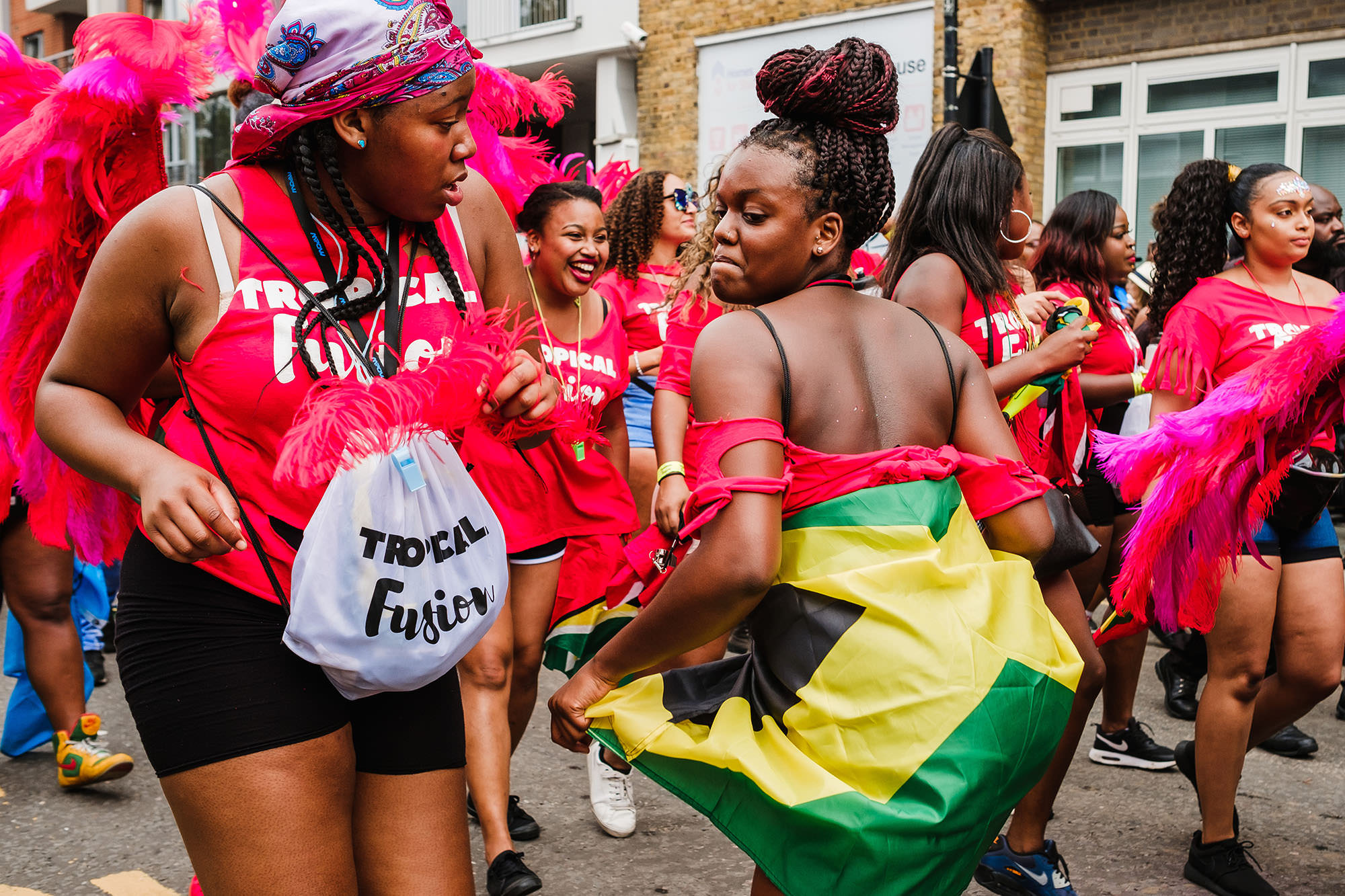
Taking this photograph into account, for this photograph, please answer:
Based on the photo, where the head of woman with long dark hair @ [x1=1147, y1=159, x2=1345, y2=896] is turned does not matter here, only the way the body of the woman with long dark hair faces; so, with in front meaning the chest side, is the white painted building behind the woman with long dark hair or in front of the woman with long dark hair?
behind

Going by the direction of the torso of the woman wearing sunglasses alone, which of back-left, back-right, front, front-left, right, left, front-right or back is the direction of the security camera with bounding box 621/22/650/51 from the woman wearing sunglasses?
back-left

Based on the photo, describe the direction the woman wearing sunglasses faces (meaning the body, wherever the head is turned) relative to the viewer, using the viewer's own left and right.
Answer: facing the viewer and to the right of the viewer

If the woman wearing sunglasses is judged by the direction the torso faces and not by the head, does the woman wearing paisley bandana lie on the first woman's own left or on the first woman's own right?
on the first woman's own right

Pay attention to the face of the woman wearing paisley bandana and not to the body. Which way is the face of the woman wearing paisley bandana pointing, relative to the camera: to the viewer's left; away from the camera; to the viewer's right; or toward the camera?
to the viewer's right

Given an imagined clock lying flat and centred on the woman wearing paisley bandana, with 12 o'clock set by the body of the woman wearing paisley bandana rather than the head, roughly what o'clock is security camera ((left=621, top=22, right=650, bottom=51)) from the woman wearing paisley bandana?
The security camera is roughly at 8 o'clock from the woman wearing paisley bandana.

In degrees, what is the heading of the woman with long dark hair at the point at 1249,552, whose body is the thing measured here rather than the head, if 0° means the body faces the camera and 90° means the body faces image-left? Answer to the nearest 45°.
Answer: approximately 315°

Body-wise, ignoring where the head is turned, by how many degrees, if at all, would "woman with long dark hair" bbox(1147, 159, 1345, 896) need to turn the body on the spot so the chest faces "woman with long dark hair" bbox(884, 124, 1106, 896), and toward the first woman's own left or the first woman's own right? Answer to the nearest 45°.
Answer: approximately 135° to the first woman's own right
